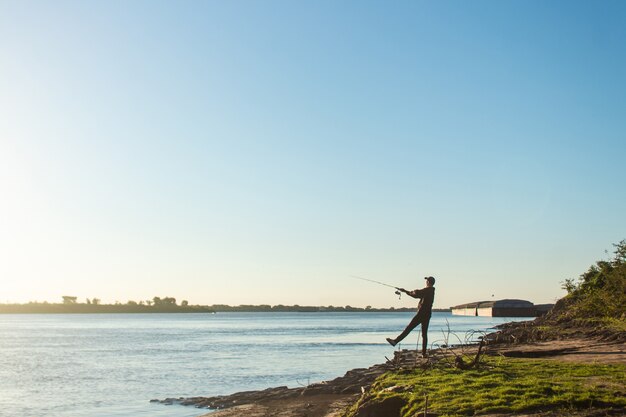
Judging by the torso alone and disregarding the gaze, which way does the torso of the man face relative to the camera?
to the viewer's left
